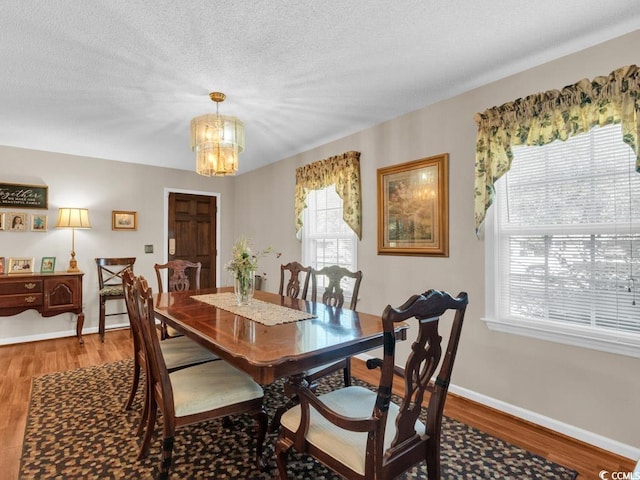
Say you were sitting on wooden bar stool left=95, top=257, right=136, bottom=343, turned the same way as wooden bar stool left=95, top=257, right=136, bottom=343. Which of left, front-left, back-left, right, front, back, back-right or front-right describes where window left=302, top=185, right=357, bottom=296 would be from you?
front-left

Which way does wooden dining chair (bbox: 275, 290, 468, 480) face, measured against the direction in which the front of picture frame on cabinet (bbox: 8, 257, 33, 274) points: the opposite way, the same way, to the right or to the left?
the opposite way

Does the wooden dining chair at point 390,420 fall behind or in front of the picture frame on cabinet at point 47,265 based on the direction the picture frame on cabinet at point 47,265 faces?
in front

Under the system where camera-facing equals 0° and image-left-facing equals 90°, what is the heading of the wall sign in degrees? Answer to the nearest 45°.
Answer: approximately 0°

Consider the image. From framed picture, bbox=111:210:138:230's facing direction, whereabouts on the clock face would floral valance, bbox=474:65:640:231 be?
The floral valance is roughly at 11 o'clock from the framed picture.

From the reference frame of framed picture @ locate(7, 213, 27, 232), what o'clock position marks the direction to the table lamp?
The table lamp is roughly at 10 o'clock from the framed picture.

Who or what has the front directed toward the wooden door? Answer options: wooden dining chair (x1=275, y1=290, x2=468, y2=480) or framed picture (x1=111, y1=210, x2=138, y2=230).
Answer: the wooden dining chair

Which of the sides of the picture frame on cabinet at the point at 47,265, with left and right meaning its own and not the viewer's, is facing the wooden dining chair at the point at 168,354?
front

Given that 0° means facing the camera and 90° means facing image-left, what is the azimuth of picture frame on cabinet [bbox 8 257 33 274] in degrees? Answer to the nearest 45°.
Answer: approximately 0°

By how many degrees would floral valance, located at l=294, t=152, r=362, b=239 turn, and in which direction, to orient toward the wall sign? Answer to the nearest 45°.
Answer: approximately 45° to its right

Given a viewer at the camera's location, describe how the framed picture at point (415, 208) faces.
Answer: facing the viewer and to the left of the viewer

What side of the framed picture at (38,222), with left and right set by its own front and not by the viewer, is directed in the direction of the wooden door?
left
